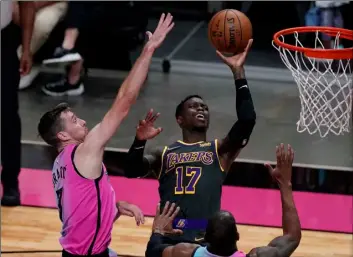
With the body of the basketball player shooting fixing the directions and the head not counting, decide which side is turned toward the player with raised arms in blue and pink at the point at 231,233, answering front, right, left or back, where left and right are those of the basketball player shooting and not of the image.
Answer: front

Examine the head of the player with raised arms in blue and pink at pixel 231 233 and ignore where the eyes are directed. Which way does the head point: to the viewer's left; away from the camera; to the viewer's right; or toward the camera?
away from the camera

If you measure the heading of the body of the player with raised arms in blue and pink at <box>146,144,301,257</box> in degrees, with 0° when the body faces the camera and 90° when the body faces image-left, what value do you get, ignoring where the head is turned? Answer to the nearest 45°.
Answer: approximately 180°

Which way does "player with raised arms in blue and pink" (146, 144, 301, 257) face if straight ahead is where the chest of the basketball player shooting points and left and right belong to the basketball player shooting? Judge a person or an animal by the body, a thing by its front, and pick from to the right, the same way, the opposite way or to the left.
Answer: the opposite way

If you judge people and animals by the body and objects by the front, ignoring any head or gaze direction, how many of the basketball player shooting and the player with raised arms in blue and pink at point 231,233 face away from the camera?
1

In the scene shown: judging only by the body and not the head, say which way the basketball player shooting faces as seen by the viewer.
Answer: toward the camera

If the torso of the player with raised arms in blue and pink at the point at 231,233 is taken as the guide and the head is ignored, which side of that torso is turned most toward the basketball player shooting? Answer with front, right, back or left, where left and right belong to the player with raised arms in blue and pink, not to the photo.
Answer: front
